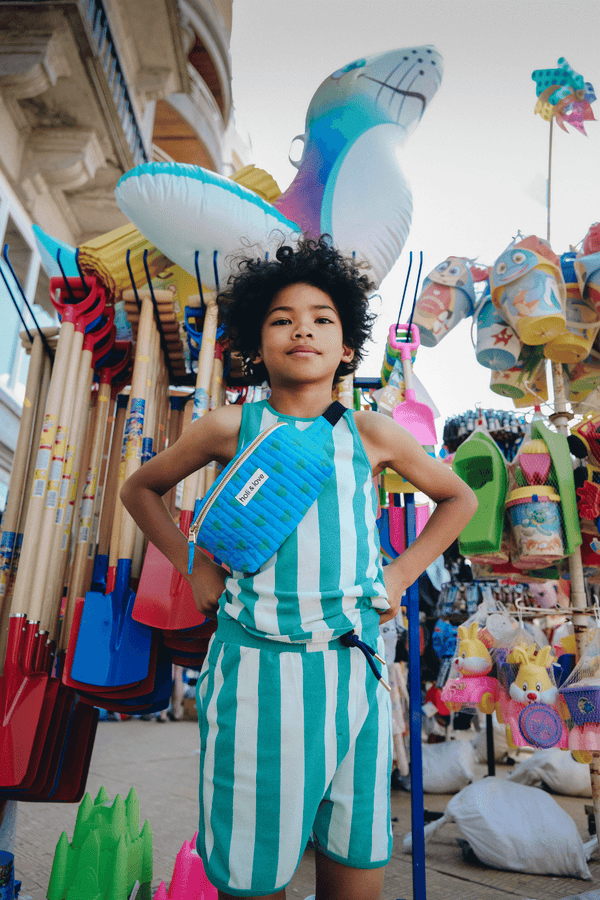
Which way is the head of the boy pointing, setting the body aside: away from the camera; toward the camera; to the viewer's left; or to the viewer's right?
toward the camera

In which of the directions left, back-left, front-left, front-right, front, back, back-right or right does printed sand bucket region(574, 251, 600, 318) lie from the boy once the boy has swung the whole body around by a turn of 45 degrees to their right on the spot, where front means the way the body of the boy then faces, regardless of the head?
back

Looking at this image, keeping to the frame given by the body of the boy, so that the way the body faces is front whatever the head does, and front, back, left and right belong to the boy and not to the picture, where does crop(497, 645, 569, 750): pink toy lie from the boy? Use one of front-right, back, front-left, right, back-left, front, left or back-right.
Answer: back-left

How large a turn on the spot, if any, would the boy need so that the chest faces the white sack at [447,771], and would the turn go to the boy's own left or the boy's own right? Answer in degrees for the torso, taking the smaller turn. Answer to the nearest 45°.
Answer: approximately 180°

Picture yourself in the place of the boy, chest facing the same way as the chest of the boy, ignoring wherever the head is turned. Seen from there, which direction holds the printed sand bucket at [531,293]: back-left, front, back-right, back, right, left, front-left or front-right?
back-left

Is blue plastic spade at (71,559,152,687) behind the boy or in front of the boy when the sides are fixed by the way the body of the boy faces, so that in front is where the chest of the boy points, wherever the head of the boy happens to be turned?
behind

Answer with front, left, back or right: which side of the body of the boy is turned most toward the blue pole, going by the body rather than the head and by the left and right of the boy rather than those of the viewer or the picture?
back

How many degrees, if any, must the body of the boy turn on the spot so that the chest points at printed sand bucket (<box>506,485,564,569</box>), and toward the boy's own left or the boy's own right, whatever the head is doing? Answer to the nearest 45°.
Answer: approximately 135° to the boy's own left

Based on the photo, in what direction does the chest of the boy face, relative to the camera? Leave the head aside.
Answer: toward the camera

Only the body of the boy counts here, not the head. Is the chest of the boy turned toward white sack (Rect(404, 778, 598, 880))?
no
